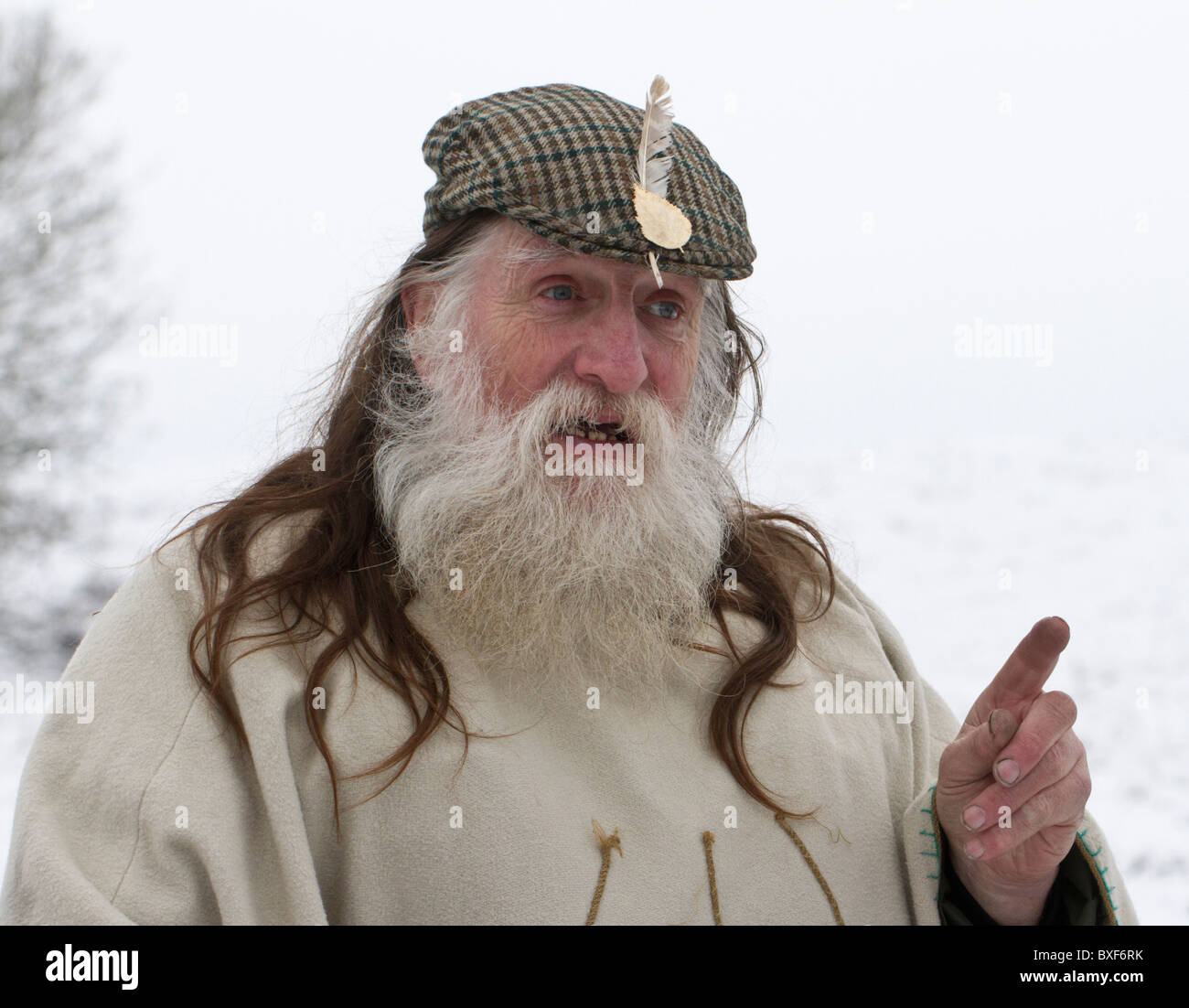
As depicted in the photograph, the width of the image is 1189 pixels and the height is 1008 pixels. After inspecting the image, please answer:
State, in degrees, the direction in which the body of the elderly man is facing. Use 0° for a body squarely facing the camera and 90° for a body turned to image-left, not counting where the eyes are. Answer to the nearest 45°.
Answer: approximately 315°
